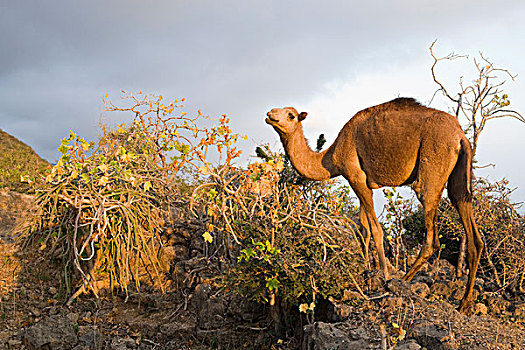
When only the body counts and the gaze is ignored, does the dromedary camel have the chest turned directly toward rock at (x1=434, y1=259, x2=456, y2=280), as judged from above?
no

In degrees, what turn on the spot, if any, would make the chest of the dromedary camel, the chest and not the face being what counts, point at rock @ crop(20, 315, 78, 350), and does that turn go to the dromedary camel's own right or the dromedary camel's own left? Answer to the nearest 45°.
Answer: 0° — it already faces it

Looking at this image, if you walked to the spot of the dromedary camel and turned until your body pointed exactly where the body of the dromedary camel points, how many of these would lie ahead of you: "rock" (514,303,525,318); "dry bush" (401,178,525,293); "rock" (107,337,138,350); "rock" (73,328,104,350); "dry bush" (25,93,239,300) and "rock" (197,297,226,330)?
4

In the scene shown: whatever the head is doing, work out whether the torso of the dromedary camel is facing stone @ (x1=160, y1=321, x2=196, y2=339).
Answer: yes

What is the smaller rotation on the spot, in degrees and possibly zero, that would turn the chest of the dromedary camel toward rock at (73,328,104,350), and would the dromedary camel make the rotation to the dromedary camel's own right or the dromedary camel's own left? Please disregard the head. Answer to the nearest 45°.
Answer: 0° — it already faces it

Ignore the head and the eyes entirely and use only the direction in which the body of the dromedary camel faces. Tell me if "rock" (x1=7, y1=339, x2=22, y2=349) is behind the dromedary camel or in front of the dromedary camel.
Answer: in front

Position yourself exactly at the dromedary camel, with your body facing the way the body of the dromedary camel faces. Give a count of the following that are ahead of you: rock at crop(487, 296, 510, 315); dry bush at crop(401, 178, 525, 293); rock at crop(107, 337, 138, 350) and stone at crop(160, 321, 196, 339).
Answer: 2

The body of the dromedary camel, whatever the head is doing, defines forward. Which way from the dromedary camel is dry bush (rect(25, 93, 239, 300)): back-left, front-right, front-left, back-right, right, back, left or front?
front

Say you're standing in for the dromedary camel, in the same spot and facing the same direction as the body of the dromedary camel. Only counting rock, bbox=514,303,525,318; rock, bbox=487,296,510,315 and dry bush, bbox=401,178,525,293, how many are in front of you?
0

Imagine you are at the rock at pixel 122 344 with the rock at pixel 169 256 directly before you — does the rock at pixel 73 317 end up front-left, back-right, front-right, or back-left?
front-left

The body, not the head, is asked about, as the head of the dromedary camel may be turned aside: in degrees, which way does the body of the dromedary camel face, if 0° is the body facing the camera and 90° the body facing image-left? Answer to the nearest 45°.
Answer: approximately 90°

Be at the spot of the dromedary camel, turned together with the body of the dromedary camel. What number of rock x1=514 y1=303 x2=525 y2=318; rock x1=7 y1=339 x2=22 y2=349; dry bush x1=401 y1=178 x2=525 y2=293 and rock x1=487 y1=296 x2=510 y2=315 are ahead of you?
1
